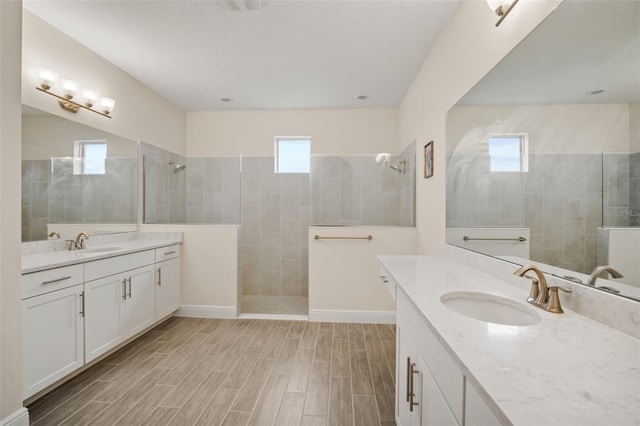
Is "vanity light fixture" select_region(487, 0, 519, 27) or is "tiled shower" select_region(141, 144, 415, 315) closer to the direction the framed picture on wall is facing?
the tiled shower

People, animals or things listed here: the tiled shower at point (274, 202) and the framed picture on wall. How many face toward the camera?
1

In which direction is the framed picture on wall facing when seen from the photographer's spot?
facing to the left of the viewer

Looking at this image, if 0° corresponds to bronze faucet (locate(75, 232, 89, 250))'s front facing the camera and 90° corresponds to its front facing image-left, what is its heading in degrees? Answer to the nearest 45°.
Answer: approximately 315°

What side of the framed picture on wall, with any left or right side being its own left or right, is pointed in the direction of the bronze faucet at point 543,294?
left

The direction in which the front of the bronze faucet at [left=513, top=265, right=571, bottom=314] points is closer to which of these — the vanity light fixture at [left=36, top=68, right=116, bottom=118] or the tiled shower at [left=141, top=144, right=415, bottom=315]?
the vanity light fixture

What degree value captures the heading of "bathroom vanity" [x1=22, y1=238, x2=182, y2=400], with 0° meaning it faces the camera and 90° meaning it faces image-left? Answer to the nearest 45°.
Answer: approximately 315°
